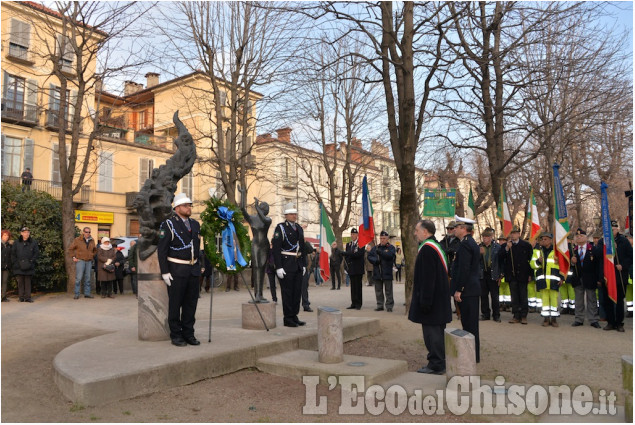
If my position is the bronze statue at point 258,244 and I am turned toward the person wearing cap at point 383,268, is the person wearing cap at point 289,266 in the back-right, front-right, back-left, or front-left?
front-right

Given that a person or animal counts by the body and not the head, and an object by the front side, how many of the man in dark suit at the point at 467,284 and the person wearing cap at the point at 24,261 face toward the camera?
1

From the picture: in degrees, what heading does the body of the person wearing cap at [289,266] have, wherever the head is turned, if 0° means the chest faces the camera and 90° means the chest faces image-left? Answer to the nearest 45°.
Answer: approximately 315°

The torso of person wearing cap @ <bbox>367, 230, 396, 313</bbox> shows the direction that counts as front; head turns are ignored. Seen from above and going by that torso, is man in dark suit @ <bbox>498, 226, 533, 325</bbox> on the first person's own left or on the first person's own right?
on the first person's own left

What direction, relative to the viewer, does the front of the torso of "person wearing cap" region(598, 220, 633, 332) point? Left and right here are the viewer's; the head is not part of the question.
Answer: facing the viewer and to the left of the viewer

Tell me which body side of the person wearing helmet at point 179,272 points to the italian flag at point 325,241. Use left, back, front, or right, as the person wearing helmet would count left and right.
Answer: left

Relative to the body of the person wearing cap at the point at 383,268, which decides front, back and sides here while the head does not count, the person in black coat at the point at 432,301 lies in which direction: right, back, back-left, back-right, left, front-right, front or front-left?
front-left

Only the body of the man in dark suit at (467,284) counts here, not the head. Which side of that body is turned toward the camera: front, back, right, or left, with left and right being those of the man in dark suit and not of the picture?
left

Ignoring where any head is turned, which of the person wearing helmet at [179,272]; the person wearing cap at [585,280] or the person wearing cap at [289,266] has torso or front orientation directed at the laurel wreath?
the person wearing cap at [585,280]

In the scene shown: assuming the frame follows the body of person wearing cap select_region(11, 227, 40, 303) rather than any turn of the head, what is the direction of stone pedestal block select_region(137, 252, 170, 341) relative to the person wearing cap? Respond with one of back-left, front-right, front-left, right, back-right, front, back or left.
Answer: front

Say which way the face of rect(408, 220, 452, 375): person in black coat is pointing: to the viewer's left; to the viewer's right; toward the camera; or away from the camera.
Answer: to the viewer's left

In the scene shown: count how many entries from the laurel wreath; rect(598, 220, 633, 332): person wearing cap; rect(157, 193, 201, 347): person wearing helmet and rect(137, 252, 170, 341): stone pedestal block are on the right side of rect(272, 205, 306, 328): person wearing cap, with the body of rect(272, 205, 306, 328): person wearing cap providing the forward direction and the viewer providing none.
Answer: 3

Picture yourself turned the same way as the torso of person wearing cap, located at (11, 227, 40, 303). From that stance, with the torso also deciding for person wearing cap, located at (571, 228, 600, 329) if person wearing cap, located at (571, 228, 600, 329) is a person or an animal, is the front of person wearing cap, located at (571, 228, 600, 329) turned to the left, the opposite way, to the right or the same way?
to the right

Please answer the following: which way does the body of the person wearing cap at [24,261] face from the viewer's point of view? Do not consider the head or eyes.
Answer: toward the camera

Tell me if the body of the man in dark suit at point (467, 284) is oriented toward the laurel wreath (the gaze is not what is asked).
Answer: yes

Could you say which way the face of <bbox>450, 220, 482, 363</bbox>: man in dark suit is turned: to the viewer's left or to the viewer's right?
to the viewer's left
